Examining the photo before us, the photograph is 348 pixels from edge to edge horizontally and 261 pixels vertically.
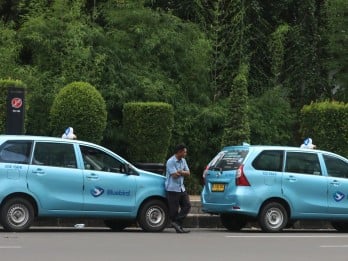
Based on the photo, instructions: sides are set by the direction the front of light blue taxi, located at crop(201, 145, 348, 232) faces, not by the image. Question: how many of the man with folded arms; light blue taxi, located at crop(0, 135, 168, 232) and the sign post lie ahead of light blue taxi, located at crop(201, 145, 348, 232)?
0

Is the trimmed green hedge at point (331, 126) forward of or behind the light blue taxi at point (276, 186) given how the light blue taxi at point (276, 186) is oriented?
forward

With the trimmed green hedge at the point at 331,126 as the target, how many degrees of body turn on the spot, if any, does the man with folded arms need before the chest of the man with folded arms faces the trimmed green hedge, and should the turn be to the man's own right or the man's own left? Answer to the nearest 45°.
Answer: approximately 90° to the man's own left

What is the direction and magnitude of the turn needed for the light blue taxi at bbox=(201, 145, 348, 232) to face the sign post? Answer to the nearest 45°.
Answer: approximately 135° to its left

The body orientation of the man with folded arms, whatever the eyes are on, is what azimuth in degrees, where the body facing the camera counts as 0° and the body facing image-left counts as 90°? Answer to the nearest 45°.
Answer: approximately 315°

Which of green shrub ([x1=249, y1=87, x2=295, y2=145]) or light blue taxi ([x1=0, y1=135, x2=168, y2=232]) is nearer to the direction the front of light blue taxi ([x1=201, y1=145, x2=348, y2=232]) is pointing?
the green shrub

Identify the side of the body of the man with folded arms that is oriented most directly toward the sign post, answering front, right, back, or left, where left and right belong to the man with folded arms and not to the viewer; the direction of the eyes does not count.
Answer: back

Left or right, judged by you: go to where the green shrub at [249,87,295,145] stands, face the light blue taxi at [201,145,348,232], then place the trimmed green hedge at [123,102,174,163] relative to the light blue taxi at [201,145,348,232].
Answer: right

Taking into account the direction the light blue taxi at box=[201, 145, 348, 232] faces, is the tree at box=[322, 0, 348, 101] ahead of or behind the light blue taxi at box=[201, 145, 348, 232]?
ahead

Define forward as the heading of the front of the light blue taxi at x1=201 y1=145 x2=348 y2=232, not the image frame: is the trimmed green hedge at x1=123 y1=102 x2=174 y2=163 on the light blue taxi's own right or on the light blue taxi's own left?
on the light blue taxi's own left

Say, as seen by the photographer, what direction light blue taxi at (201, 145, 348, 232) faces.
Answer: facing away from the viewer and to the right of the viewer
